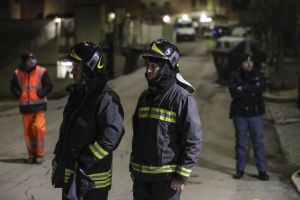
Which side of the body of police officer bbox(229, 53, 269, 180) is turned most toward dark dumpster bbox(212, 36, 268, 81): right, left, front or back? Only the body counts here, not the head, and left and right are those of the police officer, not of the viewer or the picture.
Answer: back

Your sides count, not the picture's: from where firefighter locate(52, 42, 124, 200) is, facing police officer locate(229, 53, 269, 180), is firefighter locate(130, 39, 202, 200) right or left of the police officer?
right

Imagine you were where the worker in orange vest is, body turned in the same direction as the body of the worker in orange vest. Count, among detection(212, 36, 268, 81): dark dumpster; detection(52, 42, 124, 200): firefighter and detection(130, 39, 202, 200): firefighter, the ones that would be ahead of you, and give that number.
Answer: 2

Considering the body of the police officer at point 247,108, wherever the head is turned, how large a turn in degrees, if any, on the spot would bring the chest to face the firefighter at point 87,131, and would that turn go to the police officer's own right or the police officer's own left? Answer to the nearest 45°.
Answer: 0° — they already face them

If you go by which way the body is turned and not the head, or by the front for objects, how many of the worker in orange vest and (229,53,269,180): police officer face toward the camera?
2

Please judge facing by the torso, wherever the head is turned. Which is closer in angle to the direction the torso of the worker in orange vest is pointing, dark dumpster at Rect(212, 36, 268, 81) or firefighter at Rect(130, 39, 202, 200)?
the firefighter

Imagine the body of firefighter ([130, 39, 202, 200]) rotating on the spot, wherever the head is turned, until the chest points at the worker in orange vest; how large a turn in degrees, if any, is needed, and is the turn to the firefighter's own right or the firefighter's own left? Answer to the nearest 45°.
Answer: approximately 90° to the firefighter's own right

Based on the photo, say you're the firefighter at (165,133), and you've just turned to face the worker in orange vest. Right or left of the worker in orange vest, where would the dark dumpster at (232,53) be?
right

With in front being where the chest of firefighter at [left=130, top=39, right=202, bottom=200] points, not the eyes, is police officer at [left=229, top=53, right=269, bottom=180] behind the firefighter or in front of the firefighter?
behind

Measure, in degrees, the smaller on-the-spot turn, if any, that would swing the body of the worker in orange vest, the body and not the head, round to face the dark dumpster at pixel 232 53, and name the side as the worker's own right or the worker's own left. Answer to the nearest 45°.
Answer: approximately 135° to the worker's own left

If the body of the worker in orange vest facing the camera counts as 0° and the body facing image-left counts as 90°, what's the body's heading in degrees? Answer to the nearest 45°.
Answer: approximately 0°
